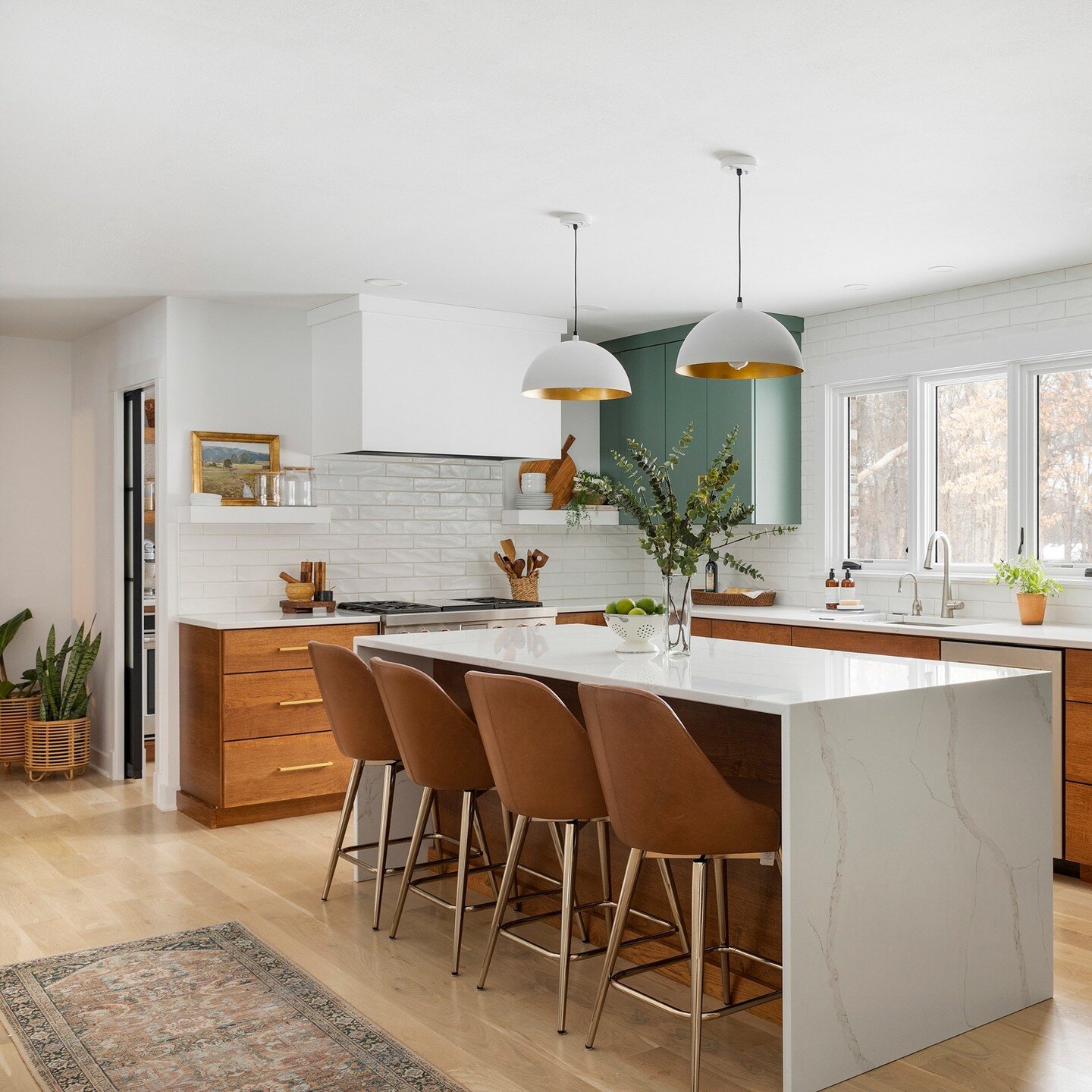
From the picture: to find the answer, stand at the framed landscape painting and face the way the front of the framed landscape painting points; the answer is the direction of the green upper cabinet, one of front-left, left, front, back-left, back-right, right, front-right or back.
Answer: left

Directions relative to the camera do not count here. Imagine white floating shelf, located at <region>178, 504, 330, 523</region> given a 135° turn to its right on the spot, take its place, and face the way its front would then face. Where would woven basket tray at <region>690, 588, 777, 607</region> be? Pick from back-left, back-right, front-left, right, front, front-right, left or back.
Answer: back-right

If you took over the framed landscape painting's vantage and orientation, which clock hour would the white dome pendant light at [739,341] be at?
The white dome pendant light is roughly at 11 o'clock from the framed landscape painting.

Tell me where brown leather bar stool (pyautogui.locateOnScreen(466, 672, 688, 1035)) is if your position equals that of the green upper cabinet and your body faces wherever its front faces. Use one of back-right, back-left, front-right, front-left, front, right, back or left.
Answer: front-left

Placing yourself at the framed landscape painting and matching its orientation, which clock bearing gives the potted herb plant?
The potted herb plant is roughly at 10 o'clock from the framed landscape painting.

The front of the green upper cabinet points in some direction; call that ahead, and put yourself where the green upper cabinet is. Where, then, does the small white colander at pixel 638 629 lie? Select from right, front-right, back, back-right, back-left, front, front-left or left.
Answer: front-left

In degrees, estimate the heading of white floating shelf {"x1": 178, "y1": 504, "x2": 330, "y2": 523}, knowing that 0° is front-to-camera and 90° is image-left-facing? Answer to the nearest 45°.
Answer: approximately 0°

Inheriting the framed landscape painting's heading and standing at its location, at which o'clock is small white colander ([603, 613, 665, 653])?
The small white colander is roughly at 11 o'clock from the framed landscape painting.

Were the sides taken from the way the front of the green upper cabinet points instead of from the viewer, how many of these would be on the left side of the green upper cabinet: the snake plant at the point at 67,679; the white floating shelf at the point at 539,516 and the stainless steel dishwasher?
1

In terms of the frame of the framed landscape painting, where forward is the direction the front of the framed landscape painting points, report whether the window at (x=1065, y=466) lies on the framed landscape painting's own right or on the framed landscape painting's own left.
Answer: on the framed landscape painting's own left

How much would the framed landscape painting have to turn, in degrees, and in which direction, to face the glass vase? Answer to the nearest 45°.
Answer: approximately 45° to its left
